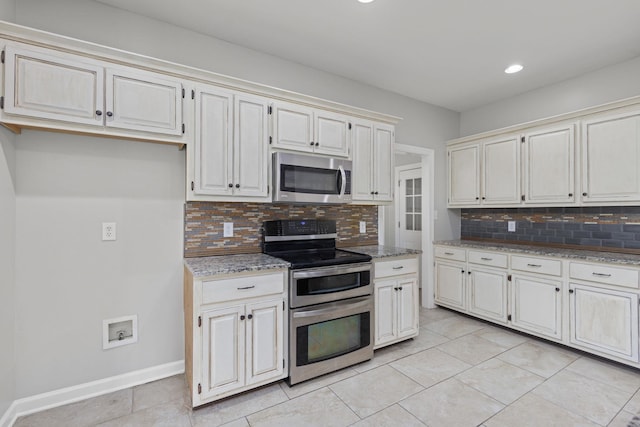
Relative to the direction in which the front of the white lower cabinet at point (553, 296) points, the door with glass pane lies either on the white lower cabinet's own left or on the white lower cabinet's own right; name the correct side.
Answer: on the white lower cabinet's own right

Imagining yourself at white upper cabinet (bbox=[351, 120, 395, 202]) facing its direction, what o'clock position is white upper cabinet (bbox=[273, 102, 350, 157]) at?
white upper cabinet (bbox=[273, 102, 350, 157]) is roughly at 3 o'clock from white upper cabinet (bbox=[351, 120, 395, 202]).

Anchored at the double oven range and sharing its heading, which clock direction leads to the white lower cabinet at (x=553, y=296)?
The white lower cabinet is roughly at 10 o'clock from the double oven range.

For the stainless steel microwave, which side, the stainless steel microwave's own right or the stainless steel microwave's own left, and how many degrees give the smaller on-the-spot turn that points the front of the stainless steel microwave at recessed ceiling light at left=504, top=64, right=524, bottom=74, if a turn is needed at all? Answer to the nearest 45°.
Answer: approximately 45° to the stainless steel microwave's own left

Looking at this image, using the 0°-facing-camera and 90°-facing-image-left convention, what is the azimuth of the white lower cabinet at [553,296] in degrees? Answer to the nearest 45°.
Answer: approximately 45°

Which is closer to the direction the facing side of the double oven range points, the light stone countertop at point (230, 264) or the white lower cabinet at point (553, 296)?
the white lower cabinet

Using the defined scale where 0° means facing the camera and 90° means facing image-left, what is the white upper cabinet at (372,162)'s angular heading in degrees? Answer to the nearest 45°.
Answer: approximately 315°
